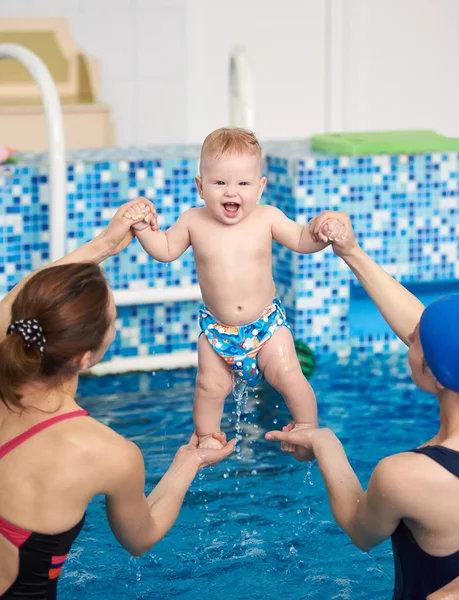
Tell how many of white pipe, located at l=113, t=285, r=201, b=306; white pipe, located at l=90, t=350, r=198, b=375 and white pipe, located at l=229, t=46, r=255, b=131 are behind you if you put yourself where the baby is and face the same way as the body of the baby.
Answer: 3

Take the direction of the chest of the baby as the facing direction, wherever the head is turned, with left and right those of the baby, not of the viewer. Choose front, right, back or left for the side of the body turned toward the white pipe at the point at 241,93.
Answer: back

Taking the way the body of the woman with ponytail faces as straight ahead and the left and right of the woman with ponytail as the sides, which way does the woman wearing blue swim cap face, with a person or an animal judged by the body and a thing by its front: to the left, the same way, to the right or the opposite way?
to the left

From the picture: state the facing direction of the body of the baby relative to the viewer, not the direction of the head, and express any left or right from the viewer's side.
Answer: facing the viewer

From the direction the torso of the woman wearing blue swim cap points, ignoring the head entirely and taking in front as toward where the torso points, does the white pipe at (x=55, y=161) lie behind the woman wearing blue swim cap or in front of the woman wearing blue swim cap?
in front

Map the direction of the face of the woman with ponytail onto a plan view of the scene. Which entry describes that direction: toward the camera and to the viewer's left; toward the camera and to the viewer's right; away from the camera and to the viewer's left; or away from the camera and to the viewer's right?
away from the camera and to the viewer's right

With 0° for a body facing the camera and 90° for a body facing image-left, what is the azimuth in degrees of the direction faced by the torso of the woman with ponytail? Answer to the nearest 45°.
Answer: approximately 225°

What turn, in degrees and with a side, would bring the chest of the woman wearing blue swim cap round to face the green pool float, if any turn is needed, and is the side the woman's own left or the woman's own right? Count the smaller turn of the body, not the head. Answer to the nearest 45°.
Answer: approximately 45° to the woman's own right

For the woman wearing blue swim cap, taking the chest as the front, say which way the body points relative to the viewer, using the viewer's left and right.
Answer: facing away from the viewer and to the left of the viewer

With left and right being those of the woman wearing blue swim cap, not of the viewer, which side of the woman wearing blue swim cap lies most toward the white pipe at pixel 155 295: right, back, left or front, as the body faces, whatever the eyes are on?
front

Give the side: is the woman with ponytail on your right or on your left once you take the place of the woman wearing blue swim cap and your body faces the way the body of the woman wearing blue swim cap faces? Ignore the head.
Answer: on your left
